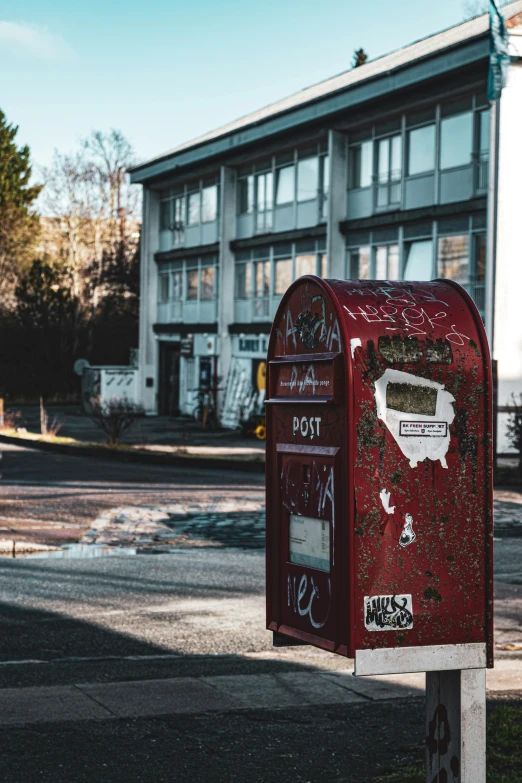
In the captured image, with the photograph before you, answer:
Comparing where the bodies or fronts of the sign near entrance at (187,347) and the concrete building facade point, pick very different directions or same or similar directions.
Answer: same or similar directions

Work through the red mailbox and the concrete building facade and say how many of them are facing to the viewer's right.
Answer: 0

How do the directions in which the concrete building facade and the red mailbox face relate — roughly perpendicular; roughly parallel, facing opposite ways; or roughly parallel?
roughly parallel

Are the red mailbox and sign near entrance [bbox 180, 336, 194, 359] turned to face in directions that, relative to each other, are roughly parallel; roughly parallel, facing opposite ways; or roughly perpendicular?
roughly parallel

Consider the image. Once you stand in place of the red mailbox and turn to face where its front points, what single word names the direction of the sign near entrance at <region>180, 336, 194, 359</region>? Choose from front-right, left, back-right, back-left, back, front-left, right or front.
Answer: back-right

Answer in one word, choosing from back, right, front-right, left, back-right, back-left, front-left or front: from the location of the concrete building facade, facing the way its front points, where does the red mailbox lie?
front-left

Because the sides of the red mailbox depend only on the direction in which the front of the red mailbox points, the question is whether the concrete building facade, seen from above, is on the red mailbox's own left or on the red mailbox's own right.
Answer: on the red mailbox's own right

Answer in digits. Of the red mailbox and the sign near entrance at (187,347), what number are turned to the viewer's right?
0

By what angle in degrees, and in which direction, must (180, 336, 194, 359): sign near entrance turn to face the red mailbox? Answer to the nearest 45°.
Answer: approximately 45° to its left

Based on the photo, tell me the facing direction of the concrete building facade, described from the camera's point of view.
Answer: facing the viewer and to the left of the viewer

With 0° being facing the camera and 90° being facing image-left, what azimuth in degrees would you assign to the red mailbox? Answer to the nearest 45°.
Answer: approximately 45°
